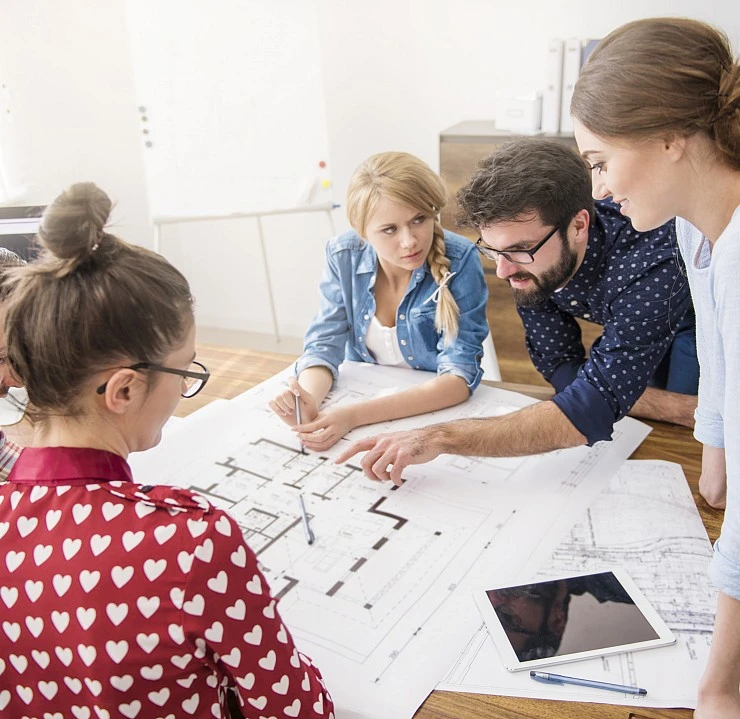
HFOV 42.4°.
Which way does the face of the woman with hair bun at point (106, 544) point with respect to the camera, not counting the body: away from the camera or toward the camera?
away from the camera

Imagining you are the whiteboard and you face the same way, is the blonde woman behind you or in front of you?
in front

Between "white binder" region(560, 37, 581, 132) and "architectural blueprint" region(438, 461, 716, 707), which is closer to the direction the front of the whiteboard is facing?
the architectural blueprint

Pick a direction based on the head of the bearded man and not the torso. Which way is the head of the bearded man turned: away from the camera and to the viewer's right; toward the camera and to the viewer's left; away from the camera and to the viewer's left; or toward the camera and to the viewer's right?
toward the camera and to the viewer's left

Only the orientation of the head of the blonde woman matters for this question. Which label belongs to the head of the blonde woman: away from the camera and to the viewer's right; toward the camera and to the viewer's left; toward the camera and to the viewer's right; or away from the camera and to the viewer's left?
toward the camera and to the viewer's right

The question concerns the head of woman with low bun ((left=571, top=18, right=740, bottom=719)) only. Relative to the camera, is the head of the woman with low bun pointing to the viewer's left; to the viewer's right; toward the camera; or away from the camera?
to the viewer's left

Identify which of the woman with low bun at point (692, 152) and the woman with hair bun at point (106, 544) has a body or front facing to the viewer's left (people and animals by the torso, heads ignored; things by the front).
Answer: the woman with low bun

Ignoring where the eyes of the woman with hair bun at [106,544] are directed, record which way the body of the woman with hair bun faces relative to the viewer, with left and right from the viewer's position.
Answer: facing away from the viewer and to the right of the viewer

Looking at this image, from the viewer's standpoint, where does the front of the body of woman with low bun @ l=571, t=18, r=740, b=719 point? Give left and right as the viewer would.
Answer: facing to the left of the viewer
